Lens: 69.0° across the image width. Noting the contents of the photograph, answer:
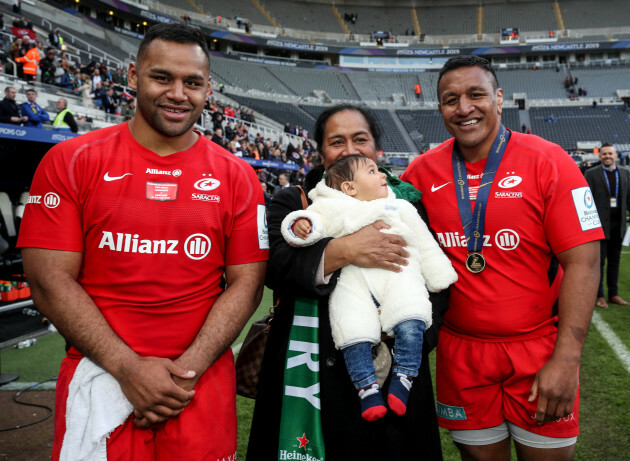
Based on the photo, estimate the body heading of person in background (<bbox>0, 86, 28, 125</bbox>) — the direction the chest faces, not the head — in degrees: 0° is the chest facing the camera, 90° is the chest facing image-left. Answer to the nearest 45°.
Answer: approximately 315°

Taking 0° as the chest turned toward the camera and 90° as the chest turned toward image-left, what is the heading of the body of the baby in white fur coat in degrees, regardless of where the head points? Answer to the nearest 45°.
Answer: approximately 0°

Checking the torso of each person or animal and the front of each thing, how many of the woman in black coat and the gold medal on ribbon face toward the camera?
2

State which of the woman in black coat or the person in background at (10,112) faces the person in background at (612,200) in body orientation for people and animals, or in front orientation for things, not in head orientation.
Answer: the person in background at (10,112)

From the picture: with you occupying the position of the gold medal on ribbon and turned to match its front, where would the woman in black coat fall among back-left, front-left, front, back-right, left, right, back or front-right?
front-right

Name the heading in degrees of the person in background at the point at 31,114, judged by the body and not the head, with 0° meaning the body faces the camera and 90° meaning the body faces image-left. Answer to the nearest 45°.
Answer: approximately 315°

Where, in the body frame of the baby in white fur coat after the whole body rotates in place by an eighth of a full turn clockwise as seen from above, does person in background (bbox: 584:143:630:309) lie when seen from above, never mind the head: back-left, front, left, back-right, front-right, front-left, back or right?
back

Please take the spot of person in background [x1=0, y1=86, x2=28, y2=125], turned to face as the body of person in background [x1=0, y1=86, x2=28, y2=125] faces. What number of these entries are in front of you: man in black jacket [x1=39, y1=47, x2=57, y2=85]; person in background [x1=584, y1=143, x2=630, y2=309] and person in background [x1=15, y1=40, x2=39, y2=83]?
1

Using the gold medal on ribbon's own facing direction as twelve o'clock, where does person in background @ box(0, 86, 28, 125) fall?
The person in background is roughly at 4 o'clock from the gold medal on ribbon.

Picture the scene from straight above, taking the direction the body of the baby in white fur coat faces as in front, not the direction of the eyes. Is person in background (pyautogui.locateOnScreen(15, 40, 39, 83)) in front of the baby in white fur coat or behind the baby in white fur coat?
behind
